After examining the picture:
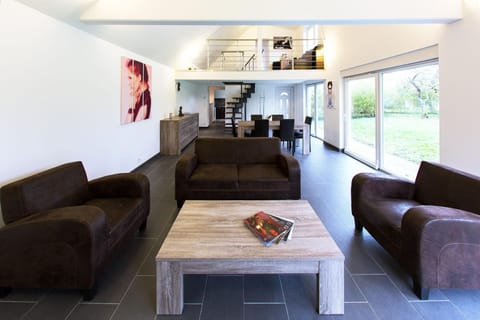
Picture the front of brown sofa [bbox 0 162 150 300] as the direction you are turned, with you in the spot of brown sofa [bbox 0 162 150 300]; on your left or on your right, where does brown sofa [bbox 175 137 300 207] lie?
on your left

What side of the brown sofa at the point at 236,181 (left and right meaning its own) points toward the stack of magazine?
front

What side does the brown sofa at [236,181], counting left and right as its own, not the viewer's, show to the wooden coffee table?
front

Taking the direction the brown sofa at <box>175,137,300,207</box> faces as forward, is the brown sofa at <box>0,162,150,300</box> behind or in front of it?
in front

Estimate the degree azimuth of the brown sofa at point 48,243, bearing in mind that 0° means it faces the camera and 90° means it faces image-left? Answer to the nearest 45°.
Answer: approximately 315°

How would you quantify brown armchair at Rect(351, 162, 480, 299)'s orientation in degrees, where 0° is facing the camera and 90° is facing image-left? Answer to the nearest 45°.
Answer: approximately 45°

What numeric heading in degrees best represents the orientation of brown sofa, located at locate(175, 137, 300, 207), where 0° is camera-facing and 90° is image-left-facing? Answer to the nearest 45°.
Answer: approximately 0°
